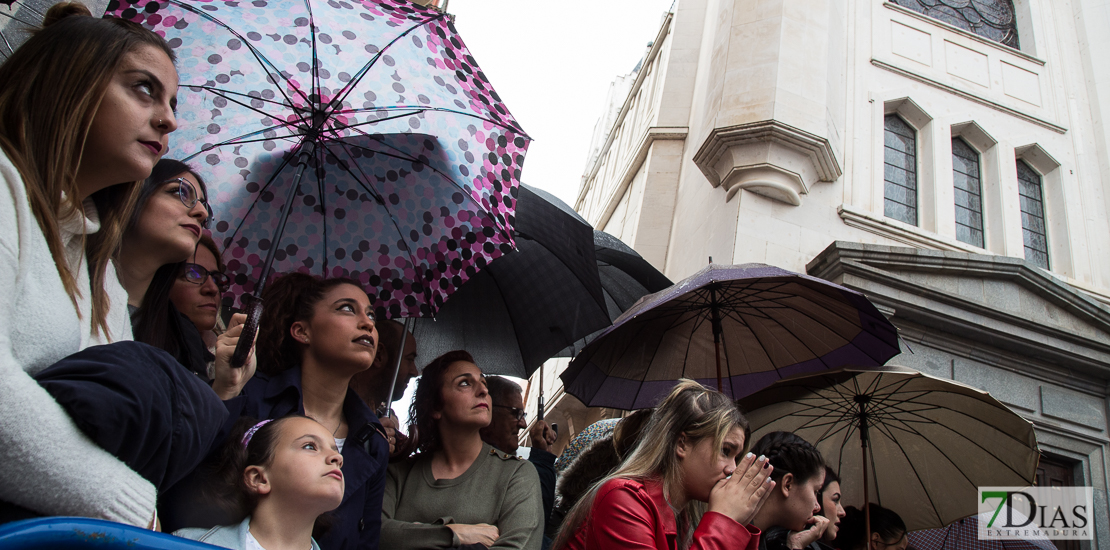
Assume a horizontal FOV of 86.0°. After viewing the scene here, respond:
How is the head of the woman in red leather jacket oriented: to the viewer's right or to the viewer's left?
to the viewer's right

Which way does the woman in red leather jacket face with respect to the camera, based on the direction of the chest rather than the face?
to the viewer's right

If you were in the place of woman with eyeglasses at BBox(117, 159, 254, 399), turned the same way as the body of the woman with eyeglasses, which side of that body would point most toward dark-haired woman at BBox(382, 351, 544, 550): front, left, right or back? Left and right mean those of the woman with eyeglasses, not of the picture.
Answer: left

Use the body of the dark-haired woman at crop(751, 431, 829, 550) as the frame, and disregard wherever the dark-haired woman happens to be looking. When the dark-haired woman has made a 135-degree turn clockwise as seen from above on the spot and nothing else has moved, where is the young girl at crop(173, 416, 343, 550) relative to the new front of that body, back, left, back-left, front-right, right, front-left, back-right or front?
front

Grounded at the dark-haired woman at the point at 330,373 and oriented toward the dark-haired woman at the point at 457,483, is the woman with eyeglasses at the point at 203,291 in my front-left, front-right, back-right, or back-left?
back-left

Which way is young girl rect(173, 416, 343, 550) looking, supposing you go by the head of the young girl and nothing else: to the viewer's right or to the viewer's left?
to the viewer's right
